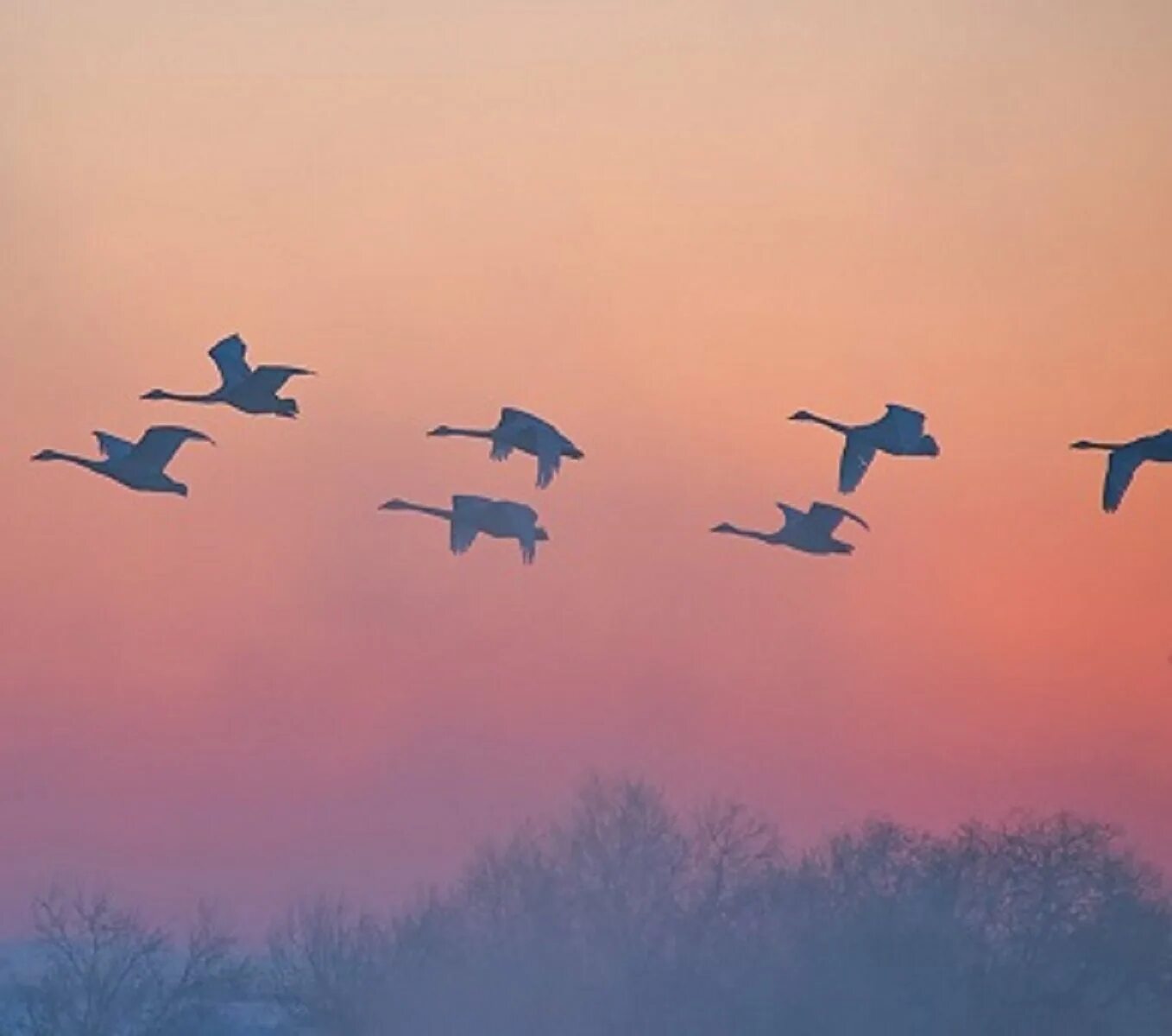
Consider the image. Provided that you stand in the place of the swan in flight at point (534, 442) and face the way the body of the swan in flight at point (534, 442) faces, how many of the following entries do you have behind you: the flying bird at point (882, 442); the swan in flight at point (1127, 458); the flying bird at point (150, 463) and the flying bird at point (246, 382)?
2

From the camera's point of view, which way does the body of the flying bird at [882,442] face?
to the viewer's left

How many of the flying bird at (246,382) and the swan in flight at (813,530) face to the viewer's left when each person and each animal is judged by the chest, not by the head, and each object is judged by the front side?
2

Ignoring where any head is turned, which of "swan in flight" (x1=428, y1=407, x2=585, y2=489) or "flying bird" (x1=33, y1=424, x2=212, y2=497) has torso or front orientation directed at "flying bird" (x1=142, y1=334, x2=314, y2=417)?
the swan in flight

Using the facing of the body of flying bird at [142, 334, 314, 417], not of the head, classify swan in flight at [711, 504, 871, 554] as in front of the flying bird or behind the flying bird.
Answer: behind

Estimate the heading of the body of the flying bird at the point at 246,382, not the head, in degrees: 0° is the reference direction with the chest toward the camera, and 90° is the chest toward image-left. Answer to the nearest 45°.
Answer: approximately 90°

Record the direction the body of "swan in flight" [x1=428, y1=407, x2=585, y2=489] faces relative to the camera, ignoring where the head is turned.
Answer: to the viewer's left

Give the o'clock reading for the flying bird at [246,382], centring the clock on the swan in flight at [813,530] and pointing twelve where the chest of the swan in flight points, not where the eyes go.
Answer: The flying bird is roughly at 11 o'clock from the swan in flight.

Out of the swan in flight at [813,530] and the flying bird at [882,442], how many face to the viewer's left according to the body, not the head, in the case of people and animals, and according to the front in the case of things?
2

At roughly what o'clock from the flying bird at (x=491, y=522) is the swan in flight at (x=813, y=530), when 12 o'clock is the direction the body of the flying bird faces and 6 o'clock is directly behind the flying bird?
The swan in flight is roughly at 6 o'clock from the flying bird.

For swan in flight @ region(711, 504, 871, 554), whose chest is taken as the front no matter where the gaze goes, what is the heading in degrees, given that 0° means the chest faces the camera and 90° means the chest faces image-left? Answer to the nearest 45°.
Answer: approximately 90°

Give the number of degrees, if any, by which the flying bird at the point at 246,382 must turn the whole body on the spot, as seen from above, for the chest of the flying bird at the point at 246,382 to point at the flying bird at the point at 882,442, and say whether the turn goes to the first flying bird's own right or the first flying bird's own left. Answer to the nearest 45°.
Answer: approximately 180°
